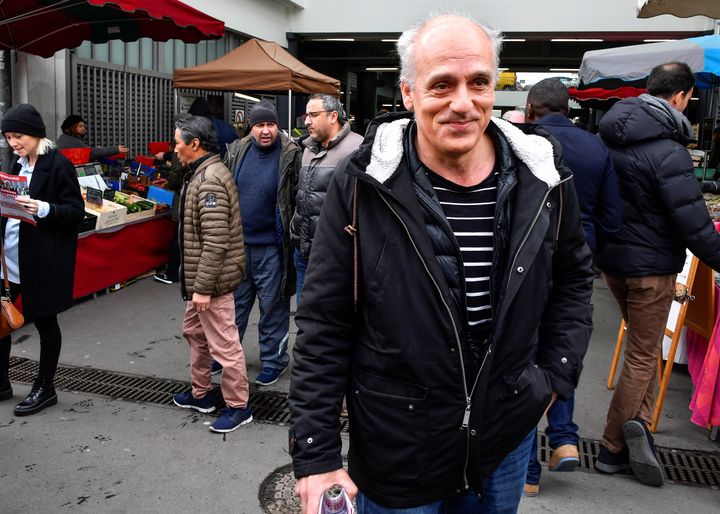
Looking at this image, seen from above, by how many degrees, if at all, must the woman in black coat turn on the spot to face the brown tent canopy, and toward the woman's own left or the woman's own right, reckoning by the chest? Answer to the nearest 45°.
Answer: approximately 180°

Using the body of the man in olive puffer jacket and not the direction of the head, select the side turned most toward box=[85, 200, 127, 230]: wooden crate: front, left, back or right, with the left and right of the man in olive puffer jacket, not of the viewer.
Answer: right

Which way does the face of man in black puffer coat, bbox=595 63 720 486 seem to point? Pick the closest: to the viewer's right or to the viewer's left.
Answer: to the viewer's right

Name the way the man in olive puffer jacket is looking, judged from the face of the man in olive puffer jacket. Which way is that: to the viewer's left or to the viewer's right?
to the viewer's left

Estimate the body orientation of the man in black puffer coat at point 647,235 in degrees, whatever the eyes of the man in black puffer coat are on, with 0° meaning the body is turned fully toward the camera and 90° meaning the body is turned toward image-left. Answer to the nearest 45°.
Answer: approximately 225°

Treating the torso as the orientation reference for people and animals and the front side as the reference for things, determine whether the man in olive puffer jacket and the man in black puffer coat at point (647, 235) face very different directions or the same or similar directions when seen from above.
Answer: very different directions

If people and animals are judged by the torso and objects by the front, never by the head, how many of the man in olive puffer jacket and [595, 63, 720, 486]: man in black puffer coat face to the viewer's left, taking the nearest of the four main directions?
1

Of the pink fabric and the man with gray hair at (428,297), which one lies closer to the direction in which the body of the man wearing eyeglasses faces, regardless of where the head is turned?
the man with gray hair

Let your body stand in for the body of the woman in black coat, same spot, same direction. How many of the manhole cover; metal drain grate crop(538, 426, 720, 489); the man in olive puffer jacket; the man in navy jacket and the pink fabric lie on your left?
5

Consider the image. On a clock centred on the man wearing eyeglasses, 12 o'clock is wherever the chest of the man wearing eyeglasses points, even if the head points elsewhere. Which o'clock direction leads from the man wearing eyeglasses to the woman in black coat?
The woman in black coat is roughly at 1 o'clock from the man wearing eyeglasses.
